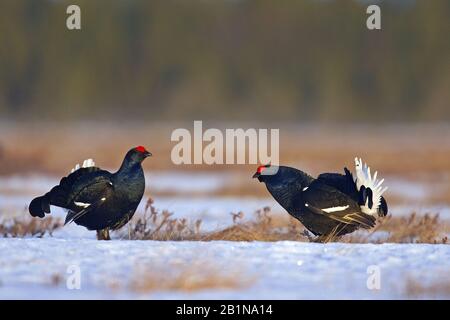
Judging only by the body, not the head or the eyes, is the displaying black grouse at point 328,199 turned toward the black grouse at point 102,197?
yes

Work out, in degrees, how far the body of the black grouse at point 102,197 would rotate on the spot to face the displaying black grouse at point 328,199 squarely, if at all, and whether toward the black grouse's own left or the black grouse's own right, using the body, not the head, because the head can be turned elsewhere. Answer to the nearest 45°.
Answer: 0° — it already faces it

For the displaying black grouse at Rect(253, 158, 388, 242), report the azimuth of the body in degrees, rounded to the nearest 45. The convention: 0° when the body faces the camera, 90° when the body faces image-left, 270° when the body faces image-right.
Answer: approximately 90°

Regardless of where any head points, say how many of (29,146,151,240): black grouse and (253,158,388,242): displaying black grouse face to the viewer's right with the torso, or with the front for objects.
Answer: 1

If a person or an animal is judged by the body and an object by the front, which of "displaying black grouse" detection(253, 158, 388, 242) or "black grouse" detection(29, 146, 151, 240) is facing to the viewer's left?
the displaying black grouse

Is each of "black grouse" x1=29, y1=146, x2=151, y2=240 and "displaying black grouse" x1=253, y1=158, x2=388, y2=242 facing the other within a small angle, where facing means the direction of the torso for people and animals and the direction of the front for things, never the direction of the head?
yes

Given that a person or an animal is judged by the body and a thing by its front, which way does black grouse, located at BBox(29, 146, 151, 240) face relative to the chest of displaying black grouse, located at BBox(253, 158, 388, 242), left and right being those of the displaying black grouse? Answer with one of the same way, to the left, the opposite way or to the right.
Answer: the opposite way

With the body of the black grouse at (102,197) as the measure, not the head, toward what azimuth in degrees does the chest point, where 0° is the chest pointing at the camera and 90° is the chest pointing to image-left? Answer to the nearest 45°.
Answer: approximately 270°
